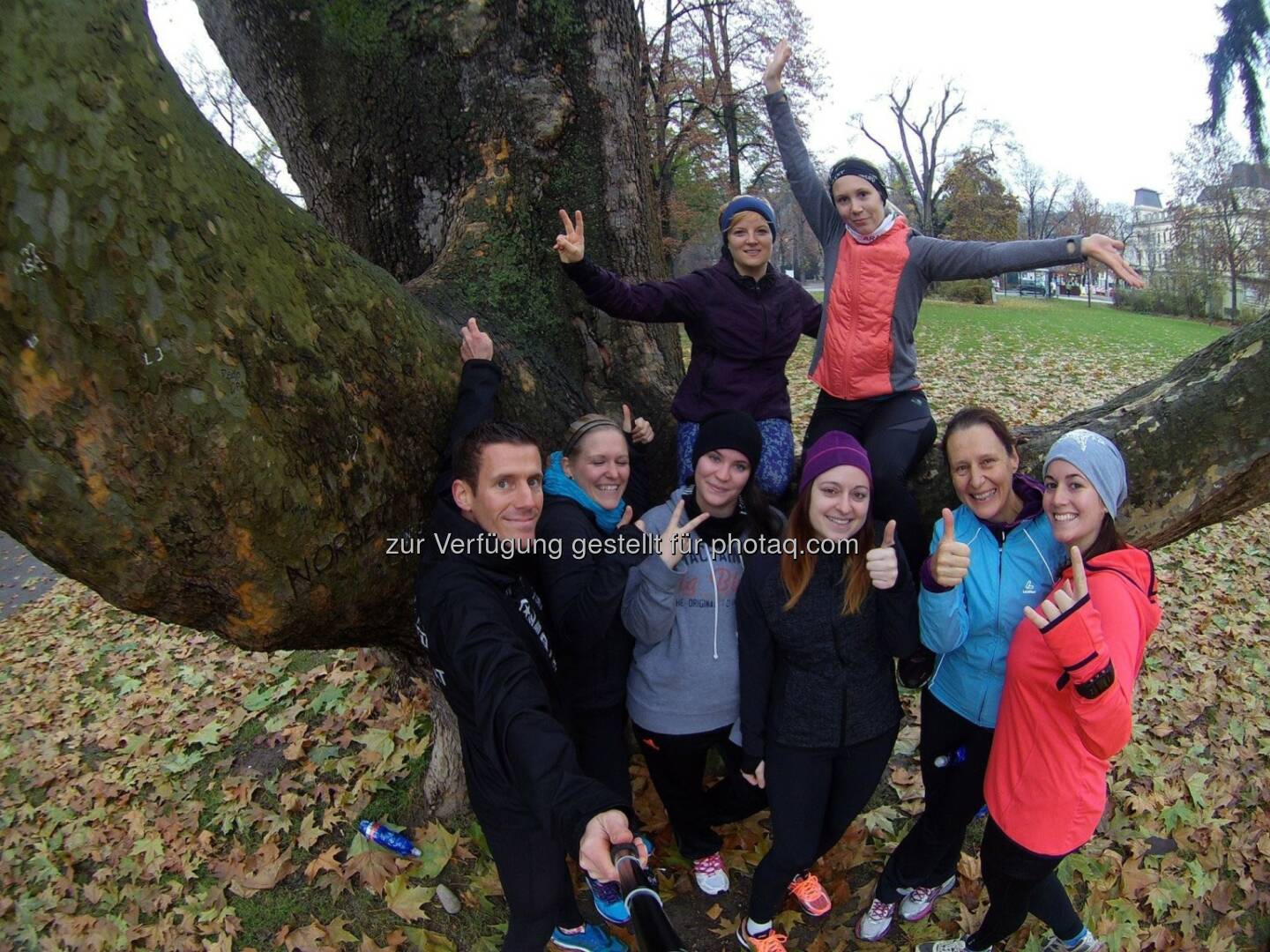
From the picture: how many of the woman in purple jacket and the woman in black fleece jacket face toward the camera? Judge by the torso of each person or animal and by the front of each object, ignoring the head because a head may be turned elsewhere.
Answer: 2

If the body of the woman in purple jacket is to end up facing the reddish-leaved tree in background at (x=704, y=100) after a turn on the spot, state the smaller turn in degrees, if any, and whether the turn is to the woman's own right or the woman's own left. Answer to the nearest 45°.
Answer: approximately 180°

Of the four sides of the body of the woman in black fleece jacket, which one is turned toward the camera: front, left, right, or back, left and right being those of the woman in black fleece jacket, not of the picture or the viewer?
front

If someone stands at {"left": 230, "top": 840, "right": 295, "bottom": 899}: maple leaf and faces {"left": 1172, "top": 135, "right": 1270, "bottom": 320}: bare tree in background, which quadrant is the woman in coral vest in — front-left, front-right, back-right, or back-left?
front-right

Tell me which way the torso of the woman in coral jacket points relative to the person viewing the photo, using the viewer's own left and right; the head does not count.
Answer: facing the viewer and to the left of the viewer

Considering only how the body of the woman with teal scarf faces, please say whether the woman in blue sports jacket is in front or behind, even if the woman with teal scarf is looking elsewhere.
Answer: in front

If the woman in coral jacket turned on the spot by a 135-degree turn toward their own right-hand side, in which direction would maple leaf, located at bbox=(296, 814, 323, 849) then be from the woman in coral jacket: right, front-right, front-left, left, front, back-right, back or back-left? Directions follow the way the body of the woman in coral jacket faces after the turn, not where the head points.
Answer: left

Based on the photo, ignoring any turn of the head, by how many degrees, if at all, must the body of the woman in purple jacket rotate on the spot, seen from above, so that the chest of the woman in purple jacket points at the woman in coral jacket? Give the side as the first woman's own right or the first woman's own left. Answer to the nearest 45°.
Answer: approximately 45° to the first woman's own left

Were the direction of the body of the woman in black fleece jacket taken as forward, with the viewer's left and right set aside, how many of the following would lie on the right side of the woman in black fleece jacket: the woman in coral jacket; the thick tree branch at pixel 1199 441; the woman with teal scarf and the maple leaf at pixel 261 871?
2

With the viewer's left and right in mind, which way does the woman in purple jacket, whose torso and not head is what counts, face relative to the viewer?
facing the viewer

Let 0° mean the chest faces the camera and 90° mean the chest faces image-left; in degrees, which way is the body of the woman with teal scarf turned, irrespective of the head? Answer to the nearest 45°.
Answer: approximately 315°
